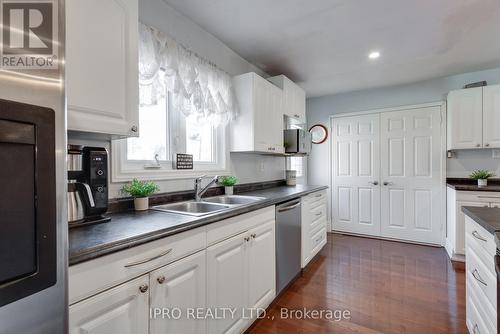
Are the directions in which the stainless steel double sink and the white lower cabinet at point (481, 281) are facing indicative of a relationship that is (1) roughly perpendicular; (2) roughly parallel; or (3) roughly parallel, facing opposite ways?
roughly parallel, facing opposite ways

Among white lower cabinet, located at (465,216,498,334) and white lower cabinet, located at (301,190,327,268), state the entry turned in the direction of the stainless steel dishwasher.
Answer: white lower cabinet, located at (465,216,498,334)

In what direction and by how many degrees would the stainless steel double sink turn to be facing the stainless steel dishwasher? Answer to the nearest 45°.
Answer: approximately 45° to its left

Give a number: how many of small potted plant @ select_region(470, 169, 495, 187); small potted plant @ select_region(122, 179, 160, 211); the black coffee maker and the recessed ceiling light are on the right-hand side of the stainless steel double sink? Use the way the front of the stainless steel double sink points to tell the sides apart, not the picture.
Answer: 2

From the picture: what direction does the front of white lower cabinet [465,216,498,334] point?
to the viewer's left

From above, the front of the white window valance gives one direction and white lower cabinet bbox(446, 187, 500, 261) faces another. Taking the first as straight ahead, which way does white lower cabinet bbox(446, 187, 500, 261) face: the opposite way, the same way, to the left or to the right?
to the right

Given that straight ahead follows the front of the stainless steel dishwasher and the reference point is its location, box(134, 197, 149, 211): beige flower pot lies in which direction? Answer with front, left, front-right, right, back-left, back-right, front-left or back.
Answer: right

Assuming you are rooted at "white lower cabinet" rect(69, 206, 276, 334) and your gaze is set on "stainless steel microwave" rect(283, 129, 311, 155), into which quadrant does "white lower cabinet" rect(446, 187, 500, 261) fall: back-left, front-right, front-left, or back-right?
front-right

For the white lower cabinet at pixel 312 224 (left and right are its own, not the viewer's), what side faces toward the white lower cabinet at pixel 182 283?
right

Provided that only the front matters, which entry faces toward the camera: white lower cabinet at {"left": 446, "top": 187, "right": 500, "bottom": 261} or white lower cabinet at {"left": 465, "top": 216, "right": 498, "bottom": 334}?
white lower cabinet at {"left": 446, "top": 187, "right": 500, "bottom": 261}

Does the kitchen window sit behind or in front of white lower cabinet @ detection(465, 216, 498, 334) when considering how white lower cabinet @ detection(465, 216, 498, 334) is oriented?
in front

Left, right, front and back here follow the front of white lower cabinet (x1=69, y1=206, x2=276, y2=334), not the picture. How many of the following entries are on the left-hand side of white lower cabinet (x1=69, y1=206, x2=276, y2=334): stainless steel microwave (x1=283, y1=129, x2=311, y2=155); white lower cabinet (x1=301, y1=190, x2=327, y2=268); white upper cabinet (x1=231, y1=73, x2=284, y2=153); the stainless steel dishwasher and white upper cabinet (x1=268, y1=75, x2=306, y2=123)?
5

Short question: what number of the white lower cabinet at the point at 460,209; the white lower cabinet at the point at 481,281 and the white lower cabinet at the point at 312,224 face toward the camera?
1

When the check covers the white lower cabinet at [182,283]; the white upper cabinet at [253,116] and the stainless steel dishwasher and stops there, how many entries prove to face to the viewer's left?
0
